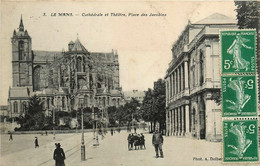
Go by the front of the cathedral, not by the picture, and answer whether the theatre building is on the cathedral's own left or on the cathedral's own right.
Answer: on the cathedral's own right

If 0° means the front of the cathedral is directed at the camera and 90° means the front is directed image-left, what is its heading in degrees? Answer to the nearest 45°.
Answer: approximately 180°
